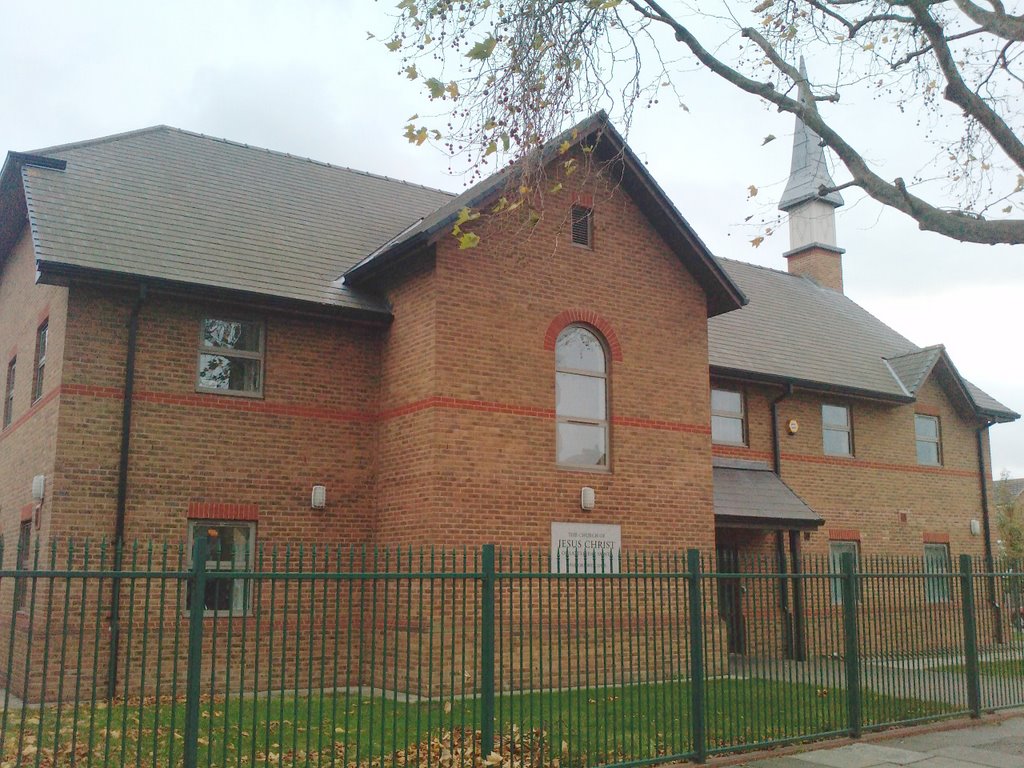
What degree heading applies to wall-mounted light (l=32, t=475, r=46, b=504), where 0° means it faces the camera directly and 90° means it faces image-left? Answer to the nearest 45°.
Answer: approximately 45°

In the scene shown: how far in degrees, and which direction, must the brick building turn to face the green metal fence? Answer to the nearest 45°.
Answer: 0° — it already faces it

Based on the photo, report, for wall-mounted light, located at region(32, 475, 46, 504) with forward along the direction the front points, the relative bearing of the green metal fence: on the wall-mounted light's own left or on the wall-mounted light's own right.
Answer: on the wall-mounted light's own left
